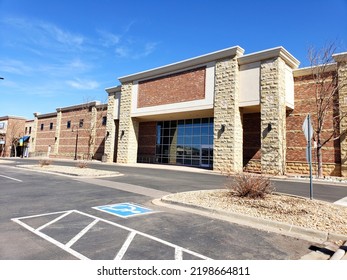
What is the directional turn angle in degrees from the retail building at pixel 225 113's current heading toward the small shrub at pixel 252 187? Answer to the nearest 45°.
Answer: approximately 45° to its left

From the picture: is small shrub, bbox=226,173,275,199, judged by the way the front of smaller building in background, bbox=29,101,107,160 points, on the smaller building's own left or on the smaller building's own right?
on the smaller building's own left

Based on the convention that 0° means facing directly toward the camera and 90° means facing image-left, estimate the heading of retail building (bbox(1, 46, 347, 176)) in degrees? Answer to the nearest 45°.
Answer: approximately 45°

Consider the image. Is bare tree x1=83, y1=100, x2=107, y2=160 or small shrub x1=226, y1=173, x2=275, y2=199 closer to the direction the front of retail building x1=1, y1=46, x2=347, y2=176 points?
the small shrub
